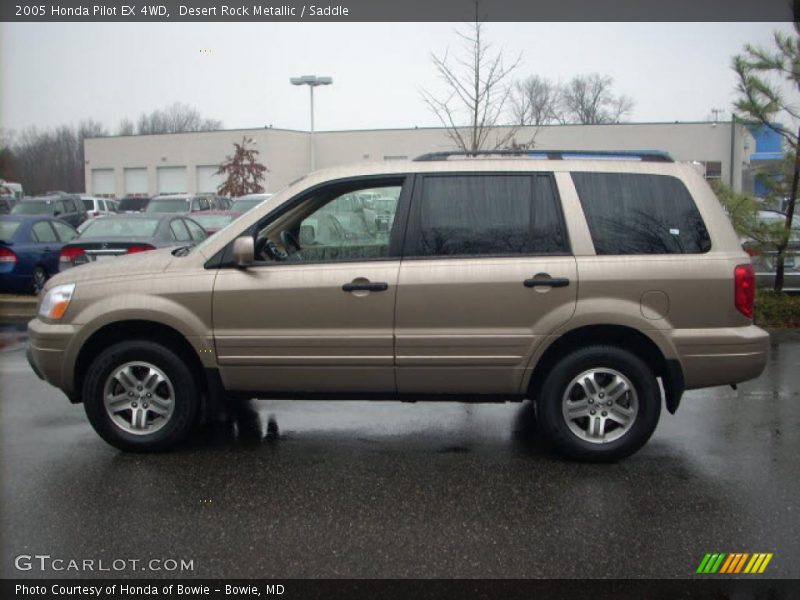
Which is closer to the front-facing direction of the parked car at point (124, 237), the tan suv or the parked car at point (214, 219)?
the parked car

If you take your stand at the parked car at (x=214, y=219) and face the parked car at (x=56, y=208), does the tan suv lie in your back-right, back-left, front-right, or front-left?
back-left

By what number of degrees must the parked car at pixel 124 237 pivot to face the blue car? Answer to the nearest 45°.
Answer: approximately 90° to its left

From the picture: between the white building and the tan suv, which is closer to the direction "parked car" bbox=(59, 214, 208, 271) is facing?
the white building

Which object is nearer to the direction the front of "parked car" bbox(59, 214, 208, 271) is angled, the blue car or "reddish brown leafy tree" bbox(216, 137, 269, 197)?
the reddish brown leafy tree

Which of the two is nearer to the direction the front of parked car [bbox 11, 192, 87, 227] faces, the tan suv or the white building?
the tan suv

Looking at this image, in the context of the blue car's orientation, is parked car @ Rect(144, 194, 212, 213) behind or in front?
in front

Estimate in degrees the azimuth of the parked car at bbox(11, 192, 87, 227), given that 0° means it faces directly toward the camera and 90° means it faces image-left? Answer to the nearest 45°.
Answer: approximately 45°

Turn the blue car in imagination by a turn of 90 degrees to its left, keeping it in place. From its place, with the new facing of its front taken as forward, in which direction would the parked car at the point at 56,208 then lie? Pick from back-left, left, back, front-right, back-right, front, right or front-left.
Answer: front-right

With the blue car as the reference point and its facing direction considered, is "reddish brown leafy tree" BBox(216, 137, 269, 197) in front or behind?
in front

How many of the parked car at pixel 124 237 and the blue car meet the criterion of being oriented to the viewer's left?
0

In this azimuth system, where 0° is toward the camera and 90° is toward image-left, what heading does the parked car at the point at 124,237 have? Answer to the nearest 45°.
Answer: approximately 225°

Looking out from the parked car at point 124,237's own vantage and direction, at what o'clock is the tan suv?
The tan suv is roughly at 4 o'clock from the parked car.

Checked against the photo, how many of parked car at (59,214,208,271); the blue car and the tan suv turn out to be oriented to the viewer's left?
1

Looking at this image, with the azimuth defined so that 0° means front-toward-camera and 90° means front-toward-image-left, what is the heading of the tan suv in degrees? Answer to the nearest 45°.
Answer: approximately 90°

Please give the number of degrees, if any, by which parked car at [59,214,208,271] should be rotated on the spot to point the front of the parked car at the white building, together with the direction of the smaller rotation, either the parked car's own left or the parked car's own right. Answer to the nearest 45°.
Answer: approximately 45° to the parked car's own left

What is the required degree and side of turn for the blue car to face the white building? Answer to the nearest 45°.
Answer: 0° — it already faces it

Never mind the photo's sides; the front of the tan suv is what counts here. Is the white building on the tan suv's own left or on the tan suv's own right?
on the tan suv's own right
